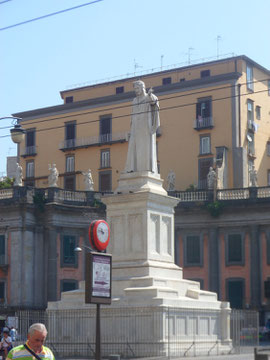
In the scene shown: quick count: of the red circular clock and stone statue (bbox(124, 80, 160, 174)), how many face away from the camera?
0

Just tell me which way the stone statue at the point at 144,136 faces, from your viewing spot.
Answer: facing the viewer and to the left of the viewer

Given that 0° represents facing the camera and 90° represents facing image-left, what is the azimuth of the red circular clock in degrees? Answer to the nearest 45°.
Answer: approximately 315°

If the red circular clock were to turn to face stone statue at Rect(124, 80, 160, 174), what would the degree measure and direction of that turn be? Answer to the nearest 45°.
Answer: approximately 135° to its left
